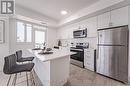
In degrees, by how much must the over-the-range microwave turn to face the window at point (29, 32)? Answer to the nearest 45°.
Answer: approximately 45° to its right

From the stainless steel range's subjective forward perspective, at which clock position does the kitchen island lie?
The kitchen island is roughly at 11 o'clock from the stainless steel range.

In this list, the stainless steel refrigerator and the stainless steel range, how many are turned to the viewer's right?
0

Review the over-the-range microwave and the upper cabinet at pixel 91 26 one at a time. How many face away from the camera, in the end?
0

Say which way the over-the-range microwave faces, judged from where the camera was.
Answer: facing the viewer and to the left of the viewer

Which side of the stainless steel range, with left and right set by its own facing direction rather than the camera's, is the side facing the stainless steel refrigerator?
left

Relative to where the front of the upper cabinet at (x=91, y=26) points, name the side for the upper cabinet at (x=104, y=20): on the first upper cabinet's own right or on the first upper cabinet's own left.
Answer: on the first upper cabinet's own left

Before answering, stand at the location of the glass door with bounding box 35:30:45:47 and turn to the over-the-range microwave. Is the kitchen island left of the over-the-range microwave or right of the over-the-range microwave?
right

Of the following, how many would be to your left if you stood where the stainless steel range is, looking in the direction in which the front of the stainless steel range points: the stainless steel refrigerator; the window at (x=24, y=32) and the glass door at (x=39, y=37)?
1

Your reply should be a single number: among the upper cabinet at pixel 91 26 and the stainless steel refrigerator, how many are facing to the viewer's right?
0

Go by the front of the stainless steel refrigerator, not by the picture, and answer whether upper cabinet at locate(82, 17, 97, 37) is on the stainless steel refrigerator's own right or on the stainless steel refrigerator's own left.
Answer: on the stainless steel refrigerator's own right

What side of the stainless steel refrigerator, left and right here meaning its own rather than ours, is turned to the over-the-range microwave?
right
